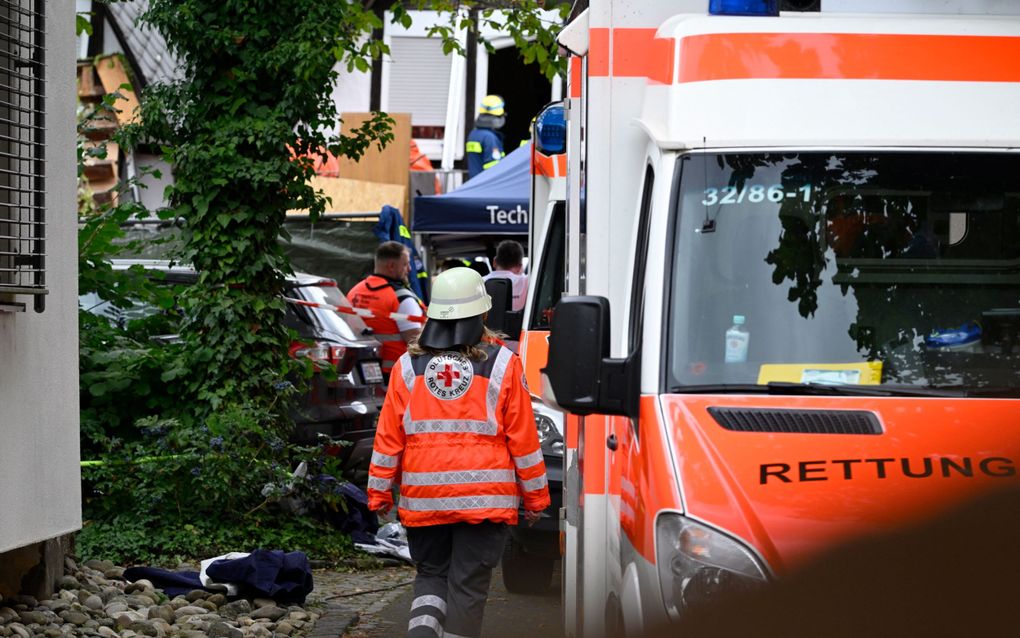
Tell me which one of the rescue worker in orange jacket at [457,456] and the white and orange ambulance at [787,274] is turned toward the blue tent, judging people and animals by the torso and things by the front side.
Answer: the rescue worker in orange jacket

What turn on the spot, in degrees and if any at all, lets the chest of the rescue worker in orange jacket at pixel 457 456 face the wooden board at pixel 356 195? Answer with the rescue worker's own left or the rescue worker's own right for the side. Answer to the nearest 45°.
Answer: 0° — they already face it

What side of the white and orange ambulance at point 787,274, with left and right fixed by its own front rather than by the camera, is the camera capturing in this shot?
front

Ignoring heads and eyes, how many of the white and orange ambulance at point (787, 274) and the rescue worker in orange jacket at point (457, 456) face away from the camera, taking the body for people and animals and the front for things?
1

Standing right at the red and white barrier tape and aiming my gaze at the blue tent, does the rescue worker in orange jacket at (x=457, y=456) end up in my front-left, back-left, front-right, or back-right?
back-right

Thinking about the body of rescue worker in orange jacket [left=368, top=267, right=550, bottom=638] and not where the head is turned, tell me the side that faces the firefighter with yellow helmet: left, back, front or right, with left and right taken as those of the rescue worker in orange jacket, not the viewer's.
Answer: front

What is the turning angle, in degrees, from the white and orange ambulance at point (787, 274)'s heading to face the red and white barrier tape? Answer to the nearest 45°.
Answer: approximately 135° to its right

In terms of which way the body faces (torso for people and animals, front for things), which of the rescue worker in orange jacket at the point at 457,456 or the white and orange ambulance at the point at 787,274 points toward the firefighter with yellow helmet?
the rescue worker in orange jacket

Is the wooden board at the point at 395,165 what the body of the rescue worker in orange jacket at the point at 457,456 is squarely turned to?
yes

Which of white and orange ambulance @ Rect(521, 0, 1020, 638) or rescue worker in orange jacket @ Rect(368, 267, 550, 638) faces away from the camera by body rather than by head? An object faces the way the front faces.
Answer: the rescue worker in orange jacket

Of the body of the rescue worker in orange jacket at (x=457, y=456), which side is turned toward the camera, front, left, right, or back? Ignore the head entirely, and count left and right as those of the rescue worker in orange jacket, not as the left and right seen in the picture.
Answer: back

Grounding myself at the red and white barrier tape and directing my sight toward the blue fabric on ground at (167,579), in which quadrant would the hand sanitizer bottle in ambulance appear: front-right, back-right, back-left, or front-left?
front-left
